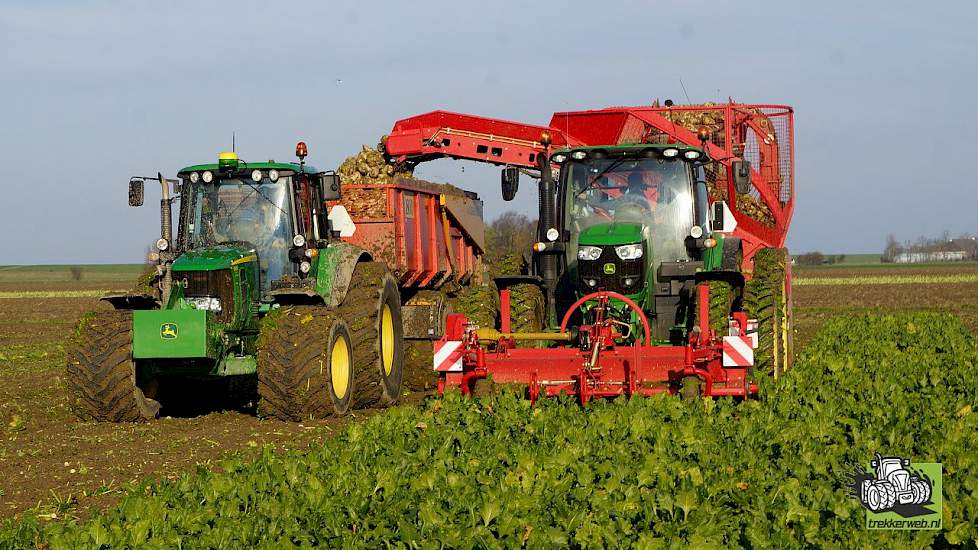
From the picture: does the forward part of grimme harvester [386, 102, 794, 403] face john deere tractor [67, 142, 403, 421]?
no

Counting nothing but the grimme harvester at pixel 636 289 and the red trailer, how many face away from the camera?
0

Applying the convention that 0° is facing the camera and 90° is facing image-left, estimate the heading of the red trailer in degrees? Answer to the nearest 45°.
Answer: approximately 45°

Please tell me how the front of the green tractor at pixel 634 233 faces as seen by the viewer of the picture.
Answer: facing the viewer

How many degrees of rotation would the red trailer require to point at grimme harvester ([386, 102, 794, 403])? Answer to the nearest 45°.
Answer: approximately 90° to its left

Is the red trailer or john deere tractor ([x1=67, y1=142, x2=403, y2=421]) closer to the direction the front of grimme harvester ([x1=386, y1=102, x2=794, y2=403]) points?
the john deere tractor

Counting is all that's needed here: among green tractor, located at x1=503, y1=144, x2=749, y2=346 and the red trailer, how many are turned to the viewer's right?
0

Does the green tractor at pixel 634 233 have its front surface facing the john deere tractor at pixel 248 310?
no

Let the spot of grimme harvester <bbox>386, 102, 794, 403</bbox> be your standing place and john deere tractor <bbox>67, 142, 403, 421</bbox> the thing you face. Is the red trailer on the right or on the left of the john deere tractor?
right

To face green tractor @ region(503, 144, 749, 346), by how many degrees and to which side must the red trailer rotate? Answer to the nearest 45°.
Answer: approximately 90° to its left
